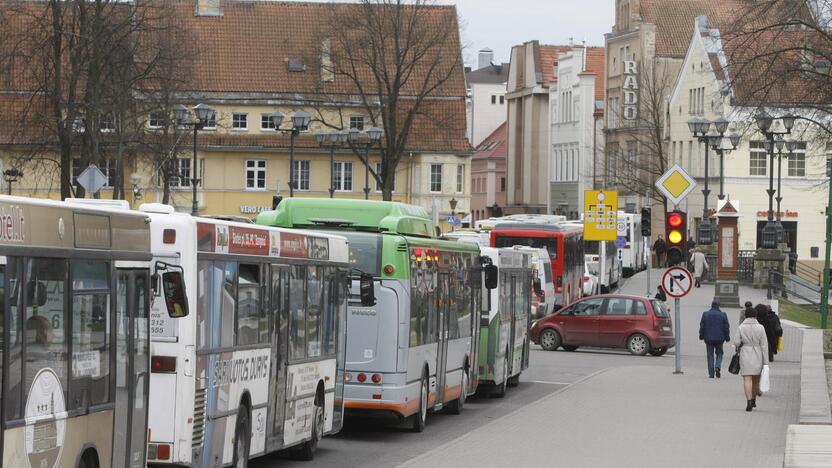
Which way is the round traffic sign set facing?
toward the camera

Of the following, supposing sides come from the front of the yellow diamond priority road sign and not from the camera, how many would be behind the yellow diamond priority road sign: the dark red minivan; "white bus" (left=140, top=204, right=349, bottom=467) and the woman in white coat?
1

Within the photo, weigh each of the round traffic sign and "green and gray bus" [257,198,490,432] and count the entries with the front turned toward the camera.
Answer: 1

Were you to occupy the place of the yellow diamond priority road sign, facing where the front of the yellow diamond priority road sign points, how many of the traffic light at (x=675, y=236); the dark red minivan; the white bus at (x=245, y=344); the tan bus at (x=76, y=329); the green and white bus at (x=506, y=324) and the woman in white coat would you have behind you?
1

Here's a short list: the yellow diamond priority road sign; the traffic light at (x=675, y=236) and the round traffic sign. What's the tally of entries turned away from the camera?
0

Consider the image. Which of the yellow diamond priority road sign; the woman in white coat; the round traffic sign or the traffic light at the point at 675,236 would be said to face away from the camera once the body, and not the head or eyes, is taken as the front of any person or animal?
the woman in white coat

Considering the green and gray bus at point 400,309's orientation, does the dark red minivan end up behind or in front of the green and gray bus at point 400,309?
in front
